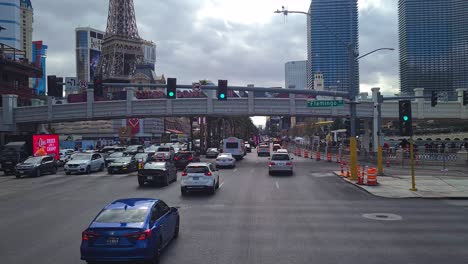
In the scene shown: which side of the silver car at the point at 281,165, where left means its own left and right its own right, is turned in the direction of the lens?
back

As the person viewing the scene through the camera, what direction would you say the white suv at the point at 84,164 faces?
facing the viewer and to the left of the viewer

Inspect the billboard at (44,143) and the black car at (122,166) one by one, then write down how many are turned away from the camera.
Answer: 0

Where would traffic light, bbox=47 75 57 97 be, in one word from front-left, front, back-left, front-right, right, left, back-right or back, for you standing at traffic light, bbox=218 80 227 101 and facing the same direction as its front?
right

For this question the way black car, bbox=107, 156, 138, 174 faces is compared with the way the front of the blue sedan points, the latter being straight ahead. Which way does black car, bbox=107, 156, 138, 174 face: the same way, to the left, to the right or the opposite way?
the opposite way

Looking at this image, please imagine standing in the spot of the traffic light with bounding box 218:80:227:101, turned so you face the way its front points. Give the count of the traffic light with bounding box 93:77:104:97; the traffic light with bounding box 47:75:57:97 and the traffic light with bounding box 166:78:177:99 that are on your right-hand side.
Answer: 3

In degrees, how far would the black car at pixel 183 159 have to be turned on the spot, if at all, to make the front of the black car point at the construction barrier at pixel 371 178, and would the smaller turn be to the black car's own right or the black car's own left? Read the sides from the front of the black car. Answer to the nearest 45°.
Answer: approximately 90° to the black car's own right

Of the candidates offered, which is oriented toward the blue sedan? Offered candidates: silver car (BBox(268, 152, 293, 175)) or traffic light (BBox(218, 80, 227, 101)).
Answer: the traffic light

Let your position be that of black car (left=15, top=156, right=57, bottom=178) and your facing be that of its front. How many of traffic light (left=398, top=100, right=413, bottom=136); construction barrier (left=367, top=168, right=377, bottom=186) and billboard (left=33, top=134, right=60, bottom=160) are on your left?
2

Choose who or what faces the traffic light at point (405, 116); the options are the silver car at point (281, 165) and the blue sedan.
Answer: the blue sedan

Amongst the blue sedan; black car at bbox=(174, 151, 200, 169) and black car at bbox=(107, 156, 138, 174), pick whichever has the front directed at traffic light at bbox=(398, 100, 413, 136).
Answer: the blue sedan

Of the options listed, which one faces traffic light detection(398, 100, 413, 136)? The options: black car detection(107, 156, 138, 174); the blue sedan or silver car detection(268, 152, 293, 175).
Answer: the blue sedan

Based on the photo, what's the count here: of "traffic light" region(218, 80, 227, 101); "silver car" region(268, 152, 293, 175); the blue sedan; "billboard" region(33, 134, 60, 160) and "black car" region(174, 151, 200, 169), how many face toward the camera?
2

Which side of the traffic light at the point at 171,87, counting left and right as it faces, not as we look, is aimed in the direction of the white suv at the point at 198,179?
front

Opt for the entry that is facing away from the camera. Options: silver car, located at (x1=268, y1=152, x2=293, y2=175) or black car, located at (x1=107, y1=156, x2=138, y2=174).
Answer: the silver car
